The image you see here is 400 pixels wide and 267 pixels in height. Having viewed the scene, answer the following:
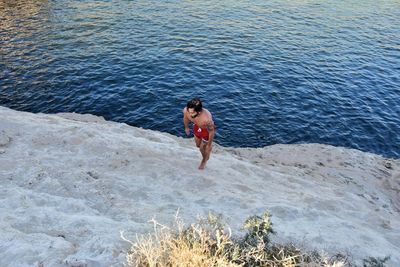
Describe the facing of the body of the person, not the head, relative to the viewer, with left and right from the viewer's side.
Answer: facing the viewer and to the left of the viewer

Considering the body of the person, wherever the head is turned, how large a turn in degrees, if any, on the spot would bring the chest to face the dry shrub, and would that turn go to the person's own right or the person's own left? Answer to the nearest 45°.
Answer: approximately 45° to the person's own left
